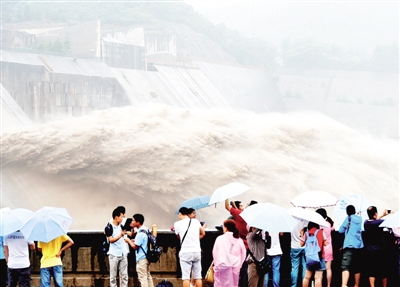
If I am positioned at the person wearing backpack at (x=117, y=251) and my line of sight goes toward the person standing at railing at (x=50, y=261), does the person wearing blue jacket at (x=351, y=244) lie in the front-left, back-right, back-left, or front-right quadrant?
back-left

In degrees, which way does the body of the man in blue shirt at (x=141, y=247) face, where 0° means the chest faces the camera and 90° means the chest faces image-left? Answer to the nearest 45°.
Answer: approximately 90°

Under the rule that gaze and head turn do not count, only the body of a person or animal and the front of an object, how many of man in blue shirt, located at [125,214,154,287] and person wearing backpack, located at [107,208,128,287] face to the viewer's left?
1

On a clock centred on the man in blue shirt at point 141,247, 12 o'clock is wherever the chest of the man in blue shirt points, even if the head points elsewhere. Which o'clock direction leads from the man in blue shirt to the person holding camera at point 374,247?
The person holding camera is roughly at 6 o'clock from the man in blue shirt.
